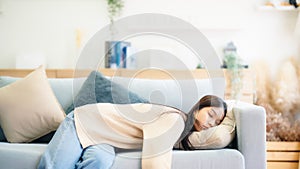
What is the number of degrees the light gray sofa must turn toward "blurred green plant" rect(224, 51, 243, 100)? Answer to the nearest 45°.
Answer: approximately 180°

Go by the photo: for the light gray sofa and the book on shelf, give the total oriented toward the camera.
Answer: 2

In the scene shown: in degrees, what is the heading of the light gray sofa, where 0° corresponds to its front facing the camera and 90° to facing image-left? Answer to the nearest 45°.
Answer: approximately 0°

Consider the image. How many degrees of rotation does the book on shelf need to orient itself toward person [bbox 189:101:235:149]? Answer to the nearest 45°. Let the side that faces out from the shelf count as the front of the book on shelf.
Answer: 0° — it already faces it

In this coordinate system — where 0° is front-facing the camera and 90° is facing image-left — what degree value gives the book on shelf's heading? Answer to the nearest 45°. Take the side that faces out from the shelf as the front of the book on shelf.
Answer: approximately 0°

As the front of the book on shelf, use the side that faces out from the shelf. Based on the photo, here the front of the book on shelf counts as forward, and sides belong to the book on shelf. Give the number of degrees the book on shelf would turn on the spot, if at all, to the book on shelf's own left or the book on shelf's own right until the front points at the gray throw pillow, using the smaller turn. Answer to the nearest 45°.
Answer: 0° — it already faces it

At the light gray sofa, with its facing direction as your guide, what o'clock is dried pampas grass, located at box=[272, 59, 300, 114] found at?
The dried pampas grass is roughly at 7 o'clock from the light gray sofa.
